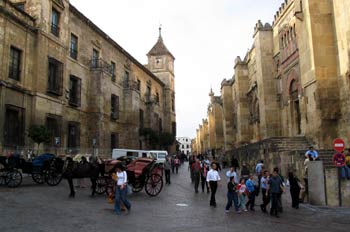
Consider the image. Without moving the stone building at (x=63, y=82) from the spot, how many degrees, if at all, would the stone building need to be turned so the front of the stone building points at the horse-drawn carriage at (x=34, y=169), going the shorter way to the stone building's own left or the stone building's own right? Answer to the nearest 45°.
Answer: approximately 45° to the stone building's own right

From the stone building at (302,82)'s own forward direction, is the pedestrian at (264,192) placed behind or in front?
in front

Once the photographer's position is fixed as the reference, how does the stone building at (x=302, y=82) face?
facing the viewer and to the left of the viewer

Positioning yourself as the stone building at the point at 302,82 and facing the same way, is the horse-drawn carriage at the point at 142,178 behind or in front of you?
in front

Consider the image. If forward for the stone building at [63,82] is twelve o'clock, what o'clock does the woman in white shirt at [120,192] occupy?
The woman in white shirt is roughly at 1 o'clock from the stone building.

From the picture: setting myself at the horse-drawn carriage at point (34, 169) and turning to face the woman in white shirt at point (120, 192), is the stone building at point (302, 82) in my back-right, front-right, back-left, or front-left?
front-left

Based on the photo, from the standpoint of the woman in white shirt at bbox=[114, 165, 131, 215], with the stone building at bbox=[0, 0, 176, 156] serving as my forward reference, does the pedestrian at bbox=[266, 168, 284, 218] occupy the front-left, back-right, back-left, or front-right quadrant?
back-right

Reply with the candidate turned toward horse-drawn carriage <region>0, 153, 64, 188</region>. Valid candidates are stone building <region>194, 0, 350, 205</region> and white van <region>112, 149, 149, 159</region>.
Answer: the stone building

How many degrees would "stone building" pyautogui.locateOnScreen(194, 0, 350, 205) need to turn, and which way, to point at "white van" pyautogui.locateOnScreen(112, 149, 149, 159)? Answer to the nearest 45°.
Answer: approximately 45° to its right

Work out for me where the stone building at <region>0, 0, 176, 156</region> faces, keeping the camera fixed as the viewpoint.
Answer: facing the viewer and to the right of the viewer

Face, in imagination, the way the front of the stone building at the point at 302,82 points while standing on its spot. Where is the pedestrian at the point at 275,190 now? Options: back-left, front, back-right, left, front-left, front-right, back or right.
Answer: front-left

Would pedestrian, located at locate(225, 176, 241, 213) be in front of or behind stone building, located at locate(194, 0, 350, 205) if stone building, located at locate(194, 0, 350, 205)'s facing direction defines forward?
in front
